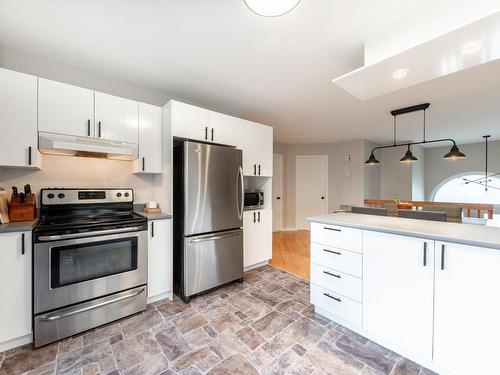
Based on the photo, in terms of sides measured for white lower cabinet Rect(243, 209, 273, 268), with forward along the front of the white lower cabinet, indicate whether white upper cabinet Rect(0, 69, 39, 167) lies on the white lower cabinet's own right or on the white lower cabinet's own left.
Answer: on the white lower cabinet's own right

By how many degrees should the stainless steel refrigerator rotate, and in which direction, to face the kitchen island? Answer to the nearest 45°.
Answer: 0° — it already faces it

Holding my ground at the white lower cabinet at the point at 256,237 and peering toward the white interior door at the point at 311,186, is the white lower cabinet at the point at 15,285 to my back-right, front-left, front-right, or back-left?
back-left

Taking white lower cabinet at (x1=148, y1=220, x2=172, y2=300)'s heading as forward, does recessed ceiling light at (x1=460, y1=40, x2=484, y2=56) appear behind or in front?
in front

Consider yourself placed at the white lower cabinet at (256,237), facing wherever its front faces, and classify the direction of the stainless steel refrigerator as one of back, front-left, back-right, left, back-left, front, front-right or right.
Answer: right

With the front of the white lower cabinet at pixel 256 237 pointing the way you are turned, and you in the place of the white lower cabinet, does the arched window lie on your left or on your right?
on your left

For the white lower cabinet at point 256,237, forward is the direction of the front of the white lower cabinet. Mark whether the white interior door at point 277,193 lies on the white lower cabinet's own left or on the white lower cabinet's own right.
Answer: on the white lower cabinet's own left

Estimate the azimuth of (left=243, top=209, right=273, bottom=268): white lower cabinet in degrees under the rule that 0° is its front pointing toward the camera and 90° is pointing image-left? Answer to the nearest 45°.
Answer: approximately 315°

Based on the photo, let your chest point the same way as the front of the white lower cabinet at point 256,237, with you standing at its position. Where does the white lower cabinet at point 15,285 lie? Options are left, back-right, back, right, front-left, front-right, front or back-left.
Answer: right

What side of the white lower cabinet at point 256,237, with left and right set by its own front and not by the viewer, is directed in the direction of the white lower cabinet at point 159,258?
right

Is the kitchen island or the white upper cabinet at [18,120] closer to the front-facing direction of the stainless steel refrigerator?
the kitchen island

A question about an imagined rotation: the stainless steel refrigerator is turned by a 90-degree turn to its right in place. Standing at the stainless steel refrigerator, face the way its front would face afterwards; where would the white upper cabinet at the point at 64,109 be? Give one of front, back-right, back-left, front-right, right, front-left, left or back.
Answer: front-right

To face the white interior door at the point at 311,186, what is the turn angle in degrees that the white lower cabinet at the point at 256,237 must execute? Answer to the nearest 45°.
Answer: approximately 90° to its left

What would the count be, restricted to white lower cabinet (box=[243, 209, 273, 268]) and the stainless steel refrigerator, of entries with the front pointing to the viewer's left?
0
